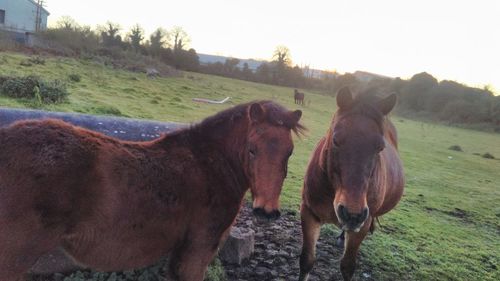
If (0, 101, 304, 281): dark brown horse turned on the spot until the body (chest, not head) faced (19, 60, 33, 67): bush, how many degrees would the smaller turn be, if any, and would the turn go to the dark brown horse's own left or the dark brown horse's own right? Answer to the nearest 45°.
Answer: approximately 90° to the dark brown horse's own left

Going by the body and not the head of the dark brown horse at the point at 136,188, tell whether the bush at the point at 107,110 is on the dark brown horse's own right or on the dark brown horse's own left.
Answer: on the dark brown horse's own left

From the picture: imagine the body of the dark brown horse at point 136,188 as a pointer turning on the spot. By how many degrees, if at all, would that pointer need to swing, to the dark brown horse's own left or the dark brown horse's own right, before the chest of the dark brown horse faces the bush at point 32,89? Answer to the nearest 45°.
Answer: approximately 90° to the dark brown horse's own left

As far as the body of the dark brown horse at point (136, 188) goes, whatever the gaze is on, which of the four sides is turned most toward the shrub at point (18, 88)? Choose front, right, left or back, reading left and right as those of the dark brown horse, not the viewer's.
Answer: left

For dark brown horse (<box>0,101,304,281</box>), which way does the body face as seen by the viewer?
to the viewer's right

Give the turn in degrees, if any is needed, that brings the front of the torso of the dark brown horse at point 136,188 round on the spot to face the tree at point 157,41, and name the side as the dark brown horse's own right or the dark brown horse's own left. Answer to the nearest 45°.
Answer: approximately 90° to the dark brown horse's own left

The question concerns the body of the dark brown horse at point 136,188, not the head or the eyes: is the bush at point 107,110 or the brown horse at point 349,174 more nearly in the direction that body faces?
the brown horse

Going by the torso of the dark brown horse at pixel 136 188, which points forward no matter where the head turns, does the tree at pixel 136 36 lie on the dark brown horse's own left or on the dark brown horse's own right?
on the dark brown horse's own left

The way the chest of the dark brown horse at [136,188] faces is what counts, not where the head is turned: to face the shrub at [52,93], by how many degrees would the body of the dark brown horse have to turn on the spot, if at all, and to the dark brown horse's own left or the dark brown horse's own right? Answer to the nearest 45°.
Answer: approximately 90° to the dark brown horse's own left

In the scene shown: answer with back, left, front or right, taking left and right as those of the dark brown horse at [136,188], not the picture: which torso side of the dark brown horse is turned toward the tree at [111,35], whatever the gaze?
left

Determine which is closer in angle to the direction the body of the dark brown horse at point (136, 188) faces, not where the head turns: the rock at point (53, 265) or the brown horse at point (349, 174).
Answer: the brown horse
